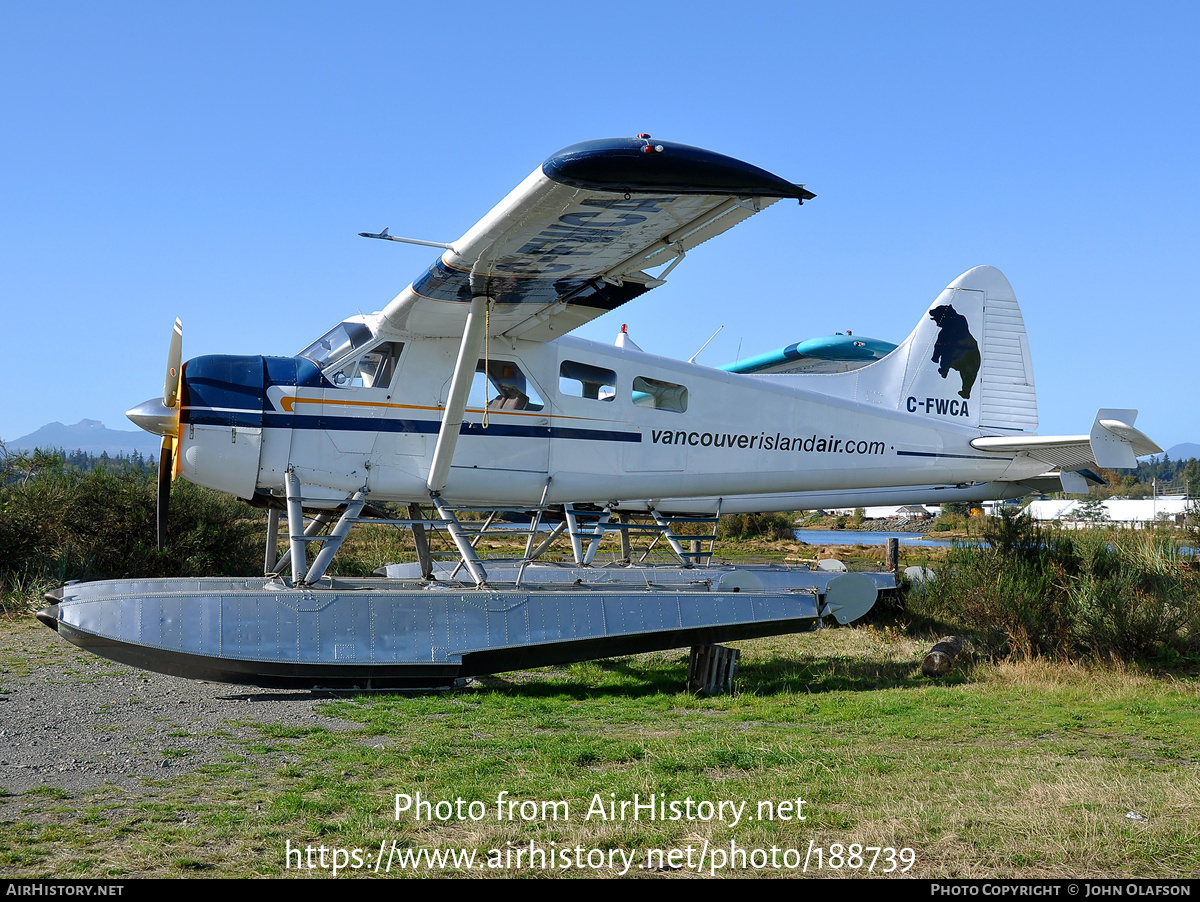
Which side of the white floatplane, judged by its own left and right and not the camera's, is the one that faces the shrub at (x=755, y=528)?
right

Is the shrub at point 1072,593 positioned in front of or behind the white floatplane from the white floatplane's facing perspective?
behind

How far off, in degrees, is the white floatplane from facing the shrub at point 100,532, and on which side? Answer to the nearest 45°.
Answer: approximately 45° to its right

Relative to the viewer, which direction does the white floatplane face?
to the viewer's left

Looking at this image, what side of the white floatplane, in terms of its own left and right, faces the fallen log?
back

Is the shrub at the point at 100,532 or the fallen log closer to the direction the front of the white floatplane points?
the shrub
